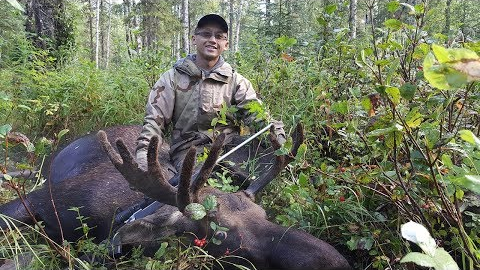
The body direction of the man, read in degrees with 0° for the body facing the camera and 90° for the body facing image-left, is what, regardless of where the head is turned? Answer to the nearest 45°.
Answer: approximately 0°

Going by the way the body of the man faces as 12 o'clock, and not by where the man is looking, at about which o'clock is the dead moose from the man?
The dead moose is roughly at 12 o'clock from the man.

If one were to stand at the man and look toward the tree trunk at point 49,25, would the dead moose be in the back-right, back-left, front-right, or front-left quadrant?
back-left

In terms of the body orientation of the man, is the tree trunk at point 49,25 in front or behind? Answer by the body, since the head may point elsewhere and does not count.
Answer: behind

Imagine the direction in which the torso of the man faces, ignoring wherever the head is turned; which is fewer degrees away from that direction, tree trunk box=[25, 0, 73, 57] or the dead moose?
the dead moose
